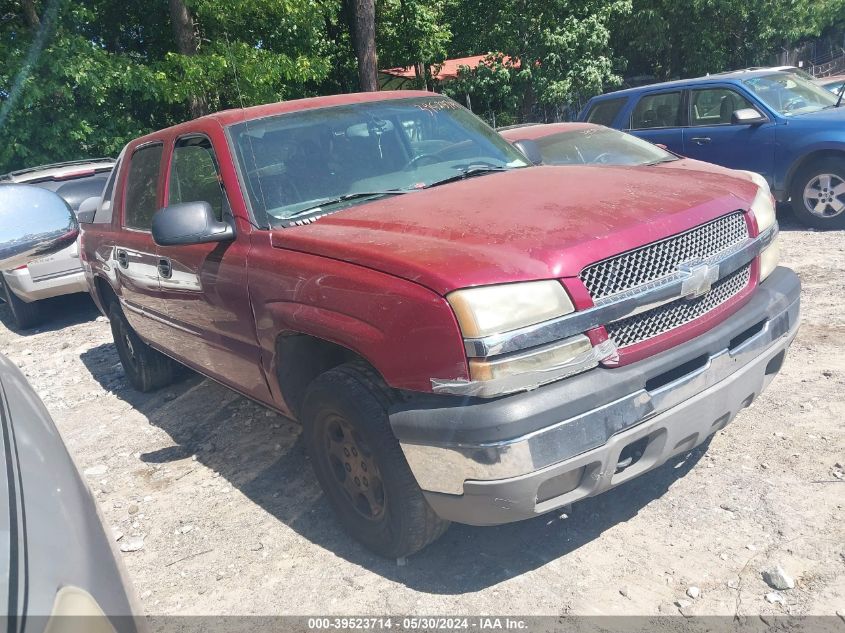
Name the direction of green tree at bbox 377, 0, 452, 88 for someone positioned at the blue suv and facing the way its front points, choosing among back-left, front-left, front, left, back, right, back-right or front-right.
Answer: back

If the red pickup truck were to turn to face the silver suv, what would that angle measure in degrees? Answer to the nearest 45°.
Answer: approximately 180°

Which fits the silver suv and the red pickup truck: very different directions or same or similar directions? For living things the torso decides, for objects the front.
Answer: very different directions

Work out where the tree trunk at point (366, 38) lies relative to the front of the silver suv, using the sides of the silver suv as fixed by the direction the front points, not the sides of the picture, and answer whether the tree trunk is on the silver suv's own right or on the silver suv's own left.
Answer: on the silver suv's own right

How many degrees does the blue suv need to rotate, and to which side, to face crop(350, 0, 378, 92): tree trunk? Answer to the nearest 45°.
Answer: approximately 180°

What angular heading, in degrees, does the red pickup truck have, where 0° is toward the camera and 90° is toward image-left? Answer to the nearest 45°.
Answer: approximately 315°

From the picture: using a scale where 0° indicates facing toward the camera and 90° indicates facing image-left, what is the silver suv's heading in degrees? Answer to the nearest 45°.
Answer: approximately 135°

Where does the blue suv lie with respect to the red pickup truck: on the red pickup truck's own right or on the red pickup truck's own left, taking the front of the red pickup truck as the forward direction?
on the red pickup truck's own left

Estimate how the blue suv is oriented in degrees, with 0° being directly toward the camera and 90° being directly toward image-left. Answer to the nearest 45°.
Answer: approximately 315°
